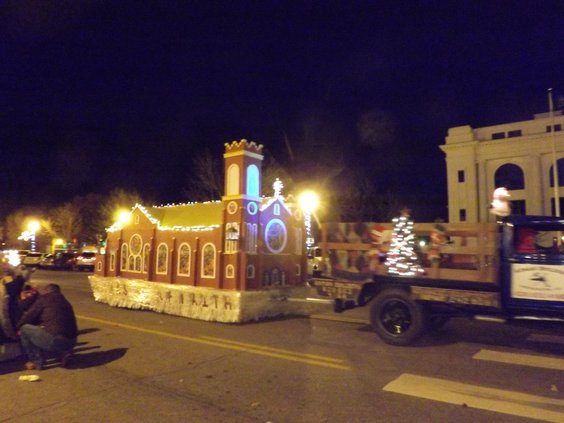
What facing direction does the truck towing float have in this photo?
to the viewer's right

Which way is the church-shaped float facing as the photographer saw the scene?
facing the viewer and to the right of the viewer

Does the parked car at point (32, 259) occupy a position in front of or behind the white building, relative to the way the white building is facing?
in front

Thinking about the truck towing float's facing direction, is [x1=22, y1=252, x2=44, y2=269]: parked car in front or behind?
behind

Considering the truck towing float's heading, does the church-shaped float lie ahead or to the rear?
to the rear

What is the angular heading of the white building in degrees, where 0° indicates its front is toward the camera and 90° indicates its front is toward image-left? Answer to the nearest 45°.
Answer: approximately 45°

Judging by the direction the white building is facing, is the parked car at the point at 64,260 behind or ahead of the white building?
ahead

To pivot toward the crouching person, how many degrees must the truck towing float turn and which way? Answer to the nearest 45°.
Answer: approximately 135° to its right

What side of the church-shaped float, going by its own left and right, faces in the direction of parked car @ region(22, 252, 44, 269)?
back

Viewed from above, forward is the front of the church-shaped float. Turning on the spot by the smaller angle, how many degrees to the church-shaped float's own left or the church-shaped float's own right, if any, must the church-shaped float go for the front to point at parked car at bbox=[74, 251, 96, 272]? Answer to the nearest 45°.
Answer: approximately 135° to the church-shaped float's own left

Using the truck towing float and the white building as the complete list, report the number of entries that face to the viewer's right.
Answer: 1

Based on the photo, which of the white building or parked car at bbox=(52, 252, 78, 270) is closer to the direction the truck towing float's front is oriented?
the white building
